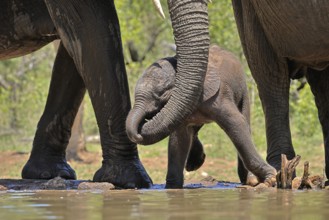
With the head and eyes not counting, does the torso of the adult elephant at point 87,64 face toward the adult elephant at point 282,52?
yes

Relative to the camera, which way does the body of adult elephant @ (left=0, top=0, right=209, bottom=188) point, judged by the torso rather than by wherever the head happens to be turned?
to the viewer's right
